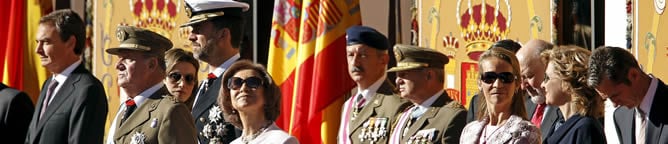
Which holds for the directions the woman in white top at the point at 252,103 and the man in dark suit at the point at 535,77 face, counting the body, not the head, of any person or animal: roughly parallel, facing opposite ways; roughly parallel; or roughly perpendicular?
roughly parallel

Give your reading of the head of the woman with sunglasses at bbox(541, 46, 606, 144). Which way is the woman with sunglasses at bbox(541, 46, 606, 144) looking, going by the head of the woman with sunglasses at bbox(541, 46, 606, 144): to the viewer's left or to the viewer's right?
to the viewer's left

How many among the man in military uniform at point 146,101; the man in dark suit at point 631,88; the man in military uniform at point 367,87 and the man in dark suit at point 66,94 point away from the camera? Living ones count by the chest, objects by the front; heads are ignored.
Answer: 0

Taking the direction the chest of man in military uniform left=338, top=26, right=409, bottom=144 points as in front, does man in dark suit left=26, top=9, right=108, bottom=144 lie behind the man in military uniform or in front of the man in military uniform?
in front

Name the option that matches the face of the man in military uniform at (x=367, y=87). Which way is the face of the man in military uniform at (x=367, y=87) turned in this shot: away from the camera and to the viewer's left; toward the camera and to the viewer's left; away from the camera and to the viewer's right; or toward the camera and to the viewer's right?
toward the camera and to the viewer's left

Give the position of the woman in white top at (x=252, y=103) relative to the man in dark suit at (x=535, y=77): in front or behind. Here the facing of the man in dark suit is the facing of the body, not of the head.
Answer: in front

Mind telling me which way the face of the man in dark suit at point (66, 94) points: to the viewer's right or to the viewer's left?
to the viewer's left

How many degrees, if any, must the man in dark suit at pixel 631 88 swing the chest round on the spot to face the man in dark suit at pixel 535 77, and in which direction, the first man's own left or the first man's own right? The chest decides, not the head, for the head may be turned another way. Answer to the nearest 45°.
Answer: approximately 90° to the first man's own right

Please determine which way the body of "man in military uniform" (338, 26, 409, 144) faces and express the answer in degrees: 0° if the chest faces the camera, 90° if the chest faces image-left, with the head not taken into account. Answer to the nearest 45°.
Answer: approximately 45°

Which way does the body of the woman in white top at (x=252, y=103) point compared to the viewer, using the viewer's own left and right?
facing the viewer and to the left of the viewer

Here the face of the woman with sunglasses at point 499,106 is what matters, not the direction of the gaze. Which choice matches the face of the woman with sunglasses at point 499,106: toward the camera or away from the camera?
toward the camera

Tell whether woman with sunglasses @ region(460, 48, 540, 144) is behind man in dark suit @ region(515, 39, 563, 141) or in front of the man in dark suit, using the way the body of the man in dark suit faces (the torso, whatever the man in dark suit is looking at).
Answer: in front
